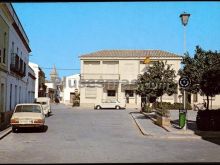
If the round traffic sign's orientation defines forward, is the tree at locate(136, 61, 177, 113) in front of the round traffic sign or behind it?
behind

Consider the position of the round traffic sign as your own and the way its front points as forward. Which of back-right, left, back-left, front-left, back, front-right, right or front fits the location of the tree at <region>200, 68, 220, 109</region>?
back-left

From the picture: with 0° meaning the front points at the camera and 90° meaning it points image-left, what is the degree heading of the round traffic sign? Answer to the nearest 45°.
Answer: approximately 0°

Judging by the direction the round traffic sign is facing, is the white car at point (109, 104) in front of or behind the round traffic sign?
behind
